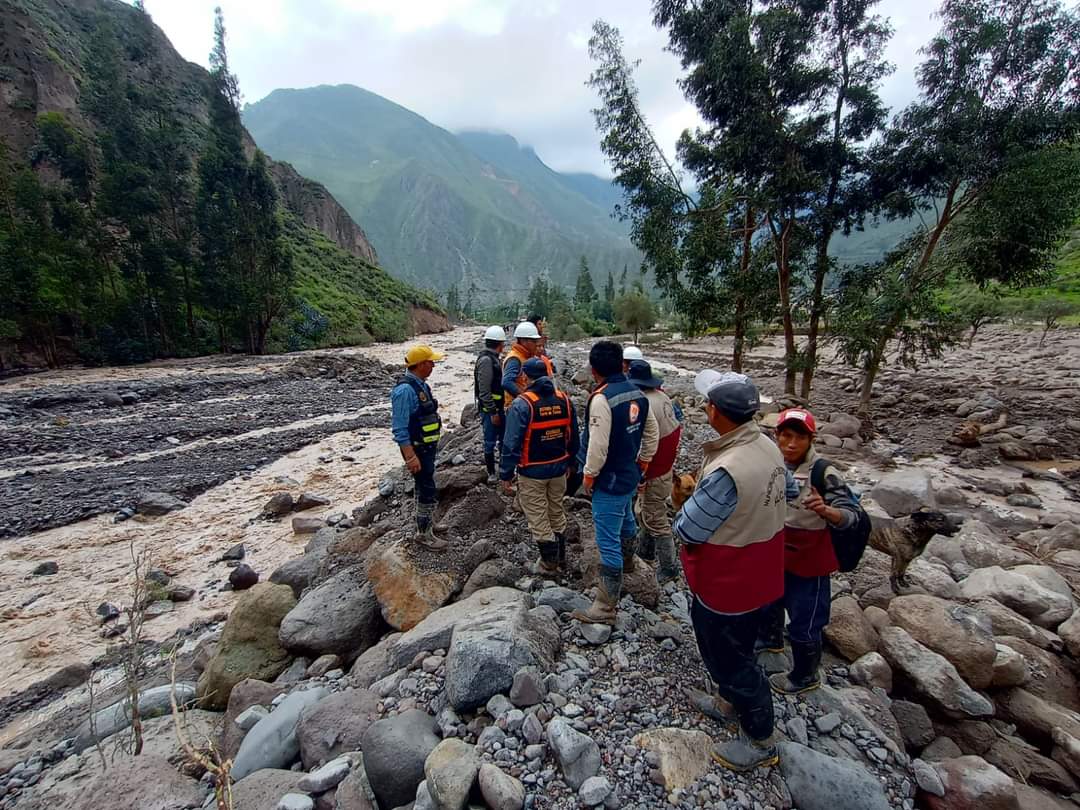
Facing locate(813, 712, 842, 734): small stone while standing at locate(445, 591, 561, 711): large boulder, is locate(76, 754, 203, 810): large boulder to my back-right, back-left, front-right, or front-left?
back-right

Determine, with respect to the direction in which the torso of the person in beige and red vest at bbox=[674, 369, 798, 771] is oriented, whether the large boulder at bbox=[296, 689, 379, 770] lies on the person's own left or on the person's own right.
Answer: on the person's own left

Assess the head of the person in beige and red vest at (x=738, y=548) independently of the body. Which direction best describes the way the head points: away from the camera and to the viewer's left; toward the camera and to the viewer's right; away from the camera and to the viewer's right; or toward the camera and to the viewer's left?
away from the camera and to the viewer's left

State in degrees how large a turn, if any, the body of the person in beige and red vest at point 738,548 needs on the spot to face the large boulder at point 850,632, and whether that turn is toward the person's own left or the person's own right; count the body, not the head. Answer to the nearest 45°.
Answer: approximately 90° to the person's own right

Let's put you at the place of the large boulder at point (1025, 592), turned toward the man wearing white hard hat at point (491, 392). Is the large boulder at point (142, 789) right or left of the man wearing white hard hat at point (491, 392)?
left

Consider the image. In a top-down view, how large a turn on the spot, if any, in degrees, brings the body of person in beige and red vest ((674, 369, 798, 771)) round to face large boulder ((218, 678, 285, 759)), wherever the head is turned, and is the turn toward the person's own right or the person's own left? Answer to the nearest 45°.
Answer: approximately 45° to the person's own left

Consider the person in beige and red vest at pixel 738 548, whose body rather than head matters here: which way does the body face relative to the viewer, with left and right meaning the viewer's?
facing away from the viewer and to the left of the viewer

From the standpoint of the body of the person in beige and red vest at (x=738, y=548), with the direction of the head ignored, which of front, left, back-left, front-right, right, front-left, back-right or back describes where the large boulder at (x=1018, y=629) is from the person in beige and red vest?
right

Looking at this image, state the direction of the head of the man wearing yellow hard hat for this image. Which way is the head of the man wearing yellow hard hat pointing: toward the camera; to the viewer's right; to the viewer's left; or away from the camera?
to the viewer's right

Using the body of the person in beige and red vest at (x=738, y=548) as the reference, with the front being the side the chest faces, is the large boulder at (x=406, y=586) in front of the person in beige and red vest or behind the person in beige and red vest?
in front

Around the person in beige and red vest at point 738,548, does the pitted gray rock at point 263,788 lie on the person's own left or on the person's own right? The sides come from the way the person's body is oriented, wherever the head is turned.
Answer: on the person's own left

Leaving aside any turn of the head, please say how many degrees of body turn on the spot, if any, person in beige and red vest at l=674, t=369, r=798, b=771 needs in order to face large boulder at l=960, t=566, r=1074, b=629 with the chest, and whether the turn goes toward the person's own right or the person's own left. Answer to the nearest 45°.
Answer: approximately 90° to the person's own right

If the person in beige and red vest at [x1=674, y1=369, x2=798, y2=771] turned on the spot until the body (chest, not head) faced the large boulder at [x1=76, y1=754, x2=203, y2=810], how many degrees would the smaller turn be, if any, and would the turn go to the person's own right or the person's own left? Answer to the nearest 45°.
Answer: approximately 90° to the person's own left

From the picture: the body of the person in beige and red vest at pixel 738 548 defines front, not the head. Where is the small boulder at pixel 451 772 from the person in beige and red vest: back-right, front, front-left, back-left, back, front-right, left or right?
left
